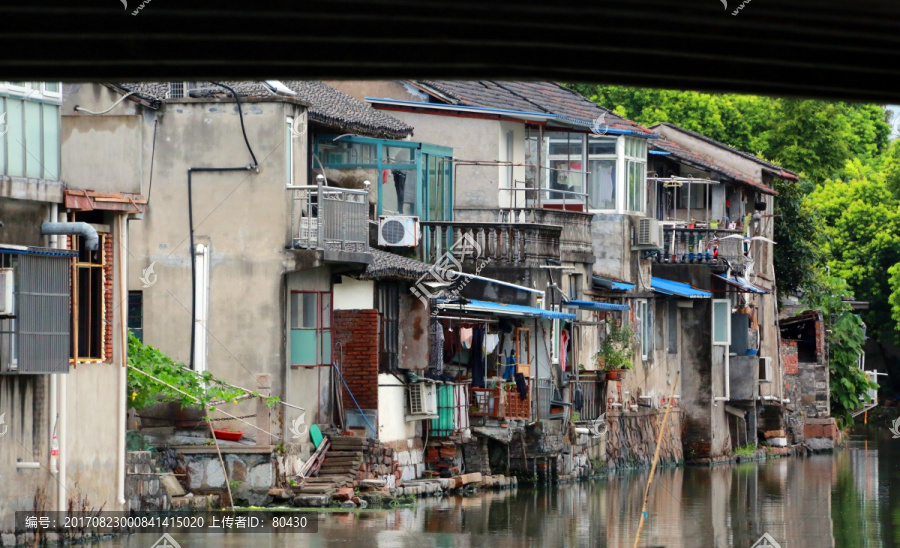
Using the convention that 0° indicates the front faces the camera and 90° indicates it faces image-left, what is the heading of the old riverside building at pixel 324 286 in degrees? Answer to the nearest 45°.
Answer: approximately 315°

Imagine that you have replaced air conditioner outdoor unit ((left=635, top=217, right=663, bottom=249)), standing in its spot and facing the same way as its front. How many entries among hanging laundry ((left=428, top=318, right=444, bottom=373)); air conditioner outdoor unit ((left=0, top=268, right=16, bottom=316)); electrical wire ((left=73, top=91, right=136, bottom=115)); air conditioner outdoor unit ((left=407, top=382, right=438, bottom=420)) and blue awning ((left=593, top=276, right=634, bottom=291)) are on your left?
0

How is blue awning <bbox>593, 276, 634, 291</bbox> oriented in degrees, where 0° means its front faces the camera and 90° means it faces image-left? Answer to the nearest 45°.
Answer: approximately 315°

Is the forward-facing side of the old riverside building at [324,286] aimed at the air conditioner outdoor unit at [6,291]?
no

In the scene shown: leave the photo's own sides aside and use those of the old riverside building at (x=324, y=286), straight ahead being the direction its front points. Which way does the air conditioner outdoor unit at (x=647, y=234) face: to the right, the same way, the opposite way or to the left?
the same way

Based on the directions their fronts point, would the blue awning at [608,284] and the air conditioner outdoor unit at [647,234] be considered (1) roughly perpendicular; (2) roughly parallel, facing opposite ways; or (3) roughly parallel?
roughly parallel

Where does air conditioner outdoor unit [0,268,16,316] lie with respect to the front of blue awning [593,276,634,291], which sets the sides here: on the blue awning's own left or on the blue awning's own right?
on the blue awning's own right

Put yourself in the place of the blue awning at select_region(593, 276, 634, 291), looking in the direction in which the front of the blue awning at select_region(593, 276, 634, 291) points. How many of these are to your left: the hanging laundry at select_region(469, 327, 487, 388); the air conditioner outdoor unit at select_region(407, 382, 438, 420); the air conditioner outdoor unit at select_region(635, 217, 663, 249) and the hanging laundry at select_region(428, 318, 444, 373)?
1

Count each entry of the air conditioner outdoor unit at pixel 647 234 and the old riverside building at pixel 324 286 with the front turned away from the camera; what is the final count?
0

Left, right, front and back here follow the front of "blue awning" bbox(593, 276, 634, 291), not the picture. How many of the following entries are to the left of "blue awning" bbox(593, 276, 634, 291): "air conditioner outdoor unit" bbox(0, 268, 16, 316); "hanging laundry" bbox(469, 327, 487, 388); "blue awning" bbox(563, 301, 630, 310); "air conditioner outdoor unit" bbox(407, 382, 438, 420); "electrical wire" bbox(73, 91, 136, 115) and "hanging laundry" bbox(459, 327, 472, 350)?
0

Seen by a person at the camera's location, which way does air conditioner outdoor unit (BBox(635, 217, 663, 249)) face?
facing the viewer and to the right of the viewer

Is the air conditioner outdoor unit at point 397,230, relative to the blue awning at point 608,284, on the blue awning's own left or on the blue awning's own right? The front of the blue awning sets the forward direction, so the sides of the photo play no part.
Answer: on the blue awning's own right

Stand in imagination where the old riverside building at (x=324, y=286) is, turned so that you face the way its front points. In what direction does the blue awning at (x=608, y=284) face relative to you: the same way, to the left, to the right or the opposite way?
the same way

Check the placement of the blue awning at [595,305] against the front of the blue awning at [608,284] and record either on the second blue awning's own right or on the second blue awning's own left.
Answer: on the second blue awning's own right

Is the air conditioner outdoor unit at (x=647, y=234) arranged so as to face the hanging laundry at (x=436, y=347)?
no

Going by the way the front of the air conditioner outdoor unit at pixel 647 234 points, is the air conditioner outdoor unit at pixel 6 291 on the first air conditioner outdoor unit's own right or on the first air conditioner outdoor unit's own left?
on the first air conditioner outdoor unit's own right

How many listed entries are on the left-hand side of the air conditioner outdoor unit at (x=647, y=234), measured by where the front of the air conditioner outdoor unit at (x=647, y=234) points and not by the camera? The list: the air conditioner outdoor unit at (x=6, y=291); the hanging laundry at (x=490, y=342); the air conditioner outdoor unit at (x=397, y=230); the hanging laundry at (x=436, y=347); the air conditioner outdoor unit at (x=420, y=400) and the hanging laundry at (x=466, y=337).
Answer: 0
